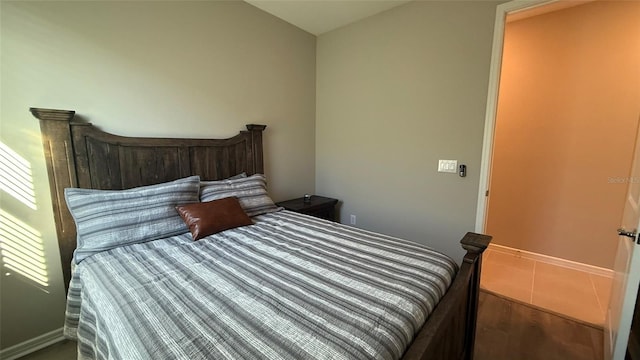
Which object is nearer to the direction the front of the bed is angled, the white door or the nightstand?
the white door

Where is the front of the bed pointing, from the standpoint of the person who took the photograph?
facing the viewer and to the right of the viewer

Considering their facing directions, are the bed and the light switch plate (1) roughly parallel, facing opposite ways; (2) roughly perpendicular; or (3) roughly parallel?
roughly perpendicular

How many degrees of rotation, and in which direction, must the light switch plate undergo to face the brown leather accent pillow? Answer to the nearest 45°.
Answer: approximately 45° to its right

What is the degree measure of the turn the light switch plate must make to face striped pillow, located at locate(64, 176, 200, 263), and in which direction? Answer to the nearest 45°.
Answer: approximately 45° to its right

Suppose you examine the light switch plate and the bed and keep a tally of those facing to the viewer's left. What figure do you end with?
0

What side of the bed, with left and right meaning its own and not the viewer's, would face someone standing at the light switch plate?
left

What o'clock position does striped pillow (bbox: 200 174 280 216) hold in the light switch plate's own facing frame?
The striped pillow is roughly at 2 o'clock from the light switch plate.

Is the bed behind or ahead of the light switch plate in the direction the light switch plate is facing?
ahead

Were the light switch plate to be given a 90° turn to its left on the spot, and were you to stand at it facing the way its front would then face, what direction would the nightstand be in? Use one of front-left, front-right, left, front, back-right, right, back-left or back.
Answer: back

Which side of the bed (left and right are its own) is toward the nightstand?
left

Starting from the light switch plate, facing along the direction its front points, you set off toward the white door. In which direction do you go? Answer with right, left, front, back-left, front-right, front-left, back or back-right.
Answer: front-left

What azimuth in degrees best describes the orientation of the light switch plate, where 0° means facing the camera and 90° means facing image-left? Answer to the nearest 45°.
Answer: approximately 0°
